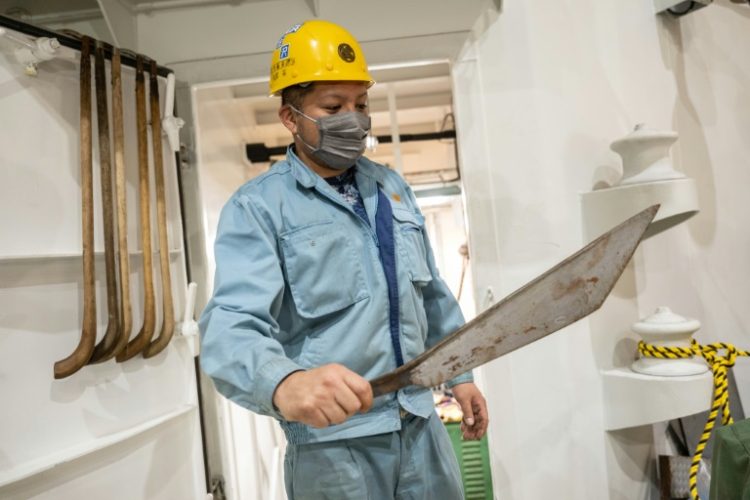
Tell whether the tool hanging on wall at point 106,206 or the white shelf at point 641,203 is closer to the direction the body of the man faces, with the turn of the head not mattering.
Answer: the white shelf

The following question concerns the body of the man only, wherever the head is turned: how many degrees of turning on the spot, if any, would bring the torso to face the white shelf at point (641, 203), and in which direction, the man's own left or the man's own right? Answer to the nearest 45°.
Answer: approximately 90° to the man's own left

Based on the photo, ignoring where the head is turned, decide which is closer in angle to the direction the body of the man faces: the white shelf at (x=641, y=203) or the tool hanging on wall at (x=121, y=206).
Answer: the white shelf

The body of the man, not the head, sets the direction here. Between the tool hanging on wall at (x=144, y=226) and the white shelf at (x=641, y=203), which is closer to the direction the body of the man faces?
the white shelf

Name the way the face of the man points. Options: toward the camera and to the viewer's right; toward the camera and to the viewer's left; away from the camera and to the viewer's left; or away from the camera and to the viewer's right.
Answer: toward the camera and to the viewer's right

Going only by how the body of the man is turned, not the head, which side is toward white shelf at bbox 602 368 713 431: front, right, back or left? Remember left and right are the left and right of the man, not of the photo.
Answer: left

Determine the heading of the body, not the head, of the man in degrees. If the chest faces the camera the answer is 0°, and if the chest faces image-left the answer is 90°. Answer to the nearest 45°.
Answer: approximately 315°
